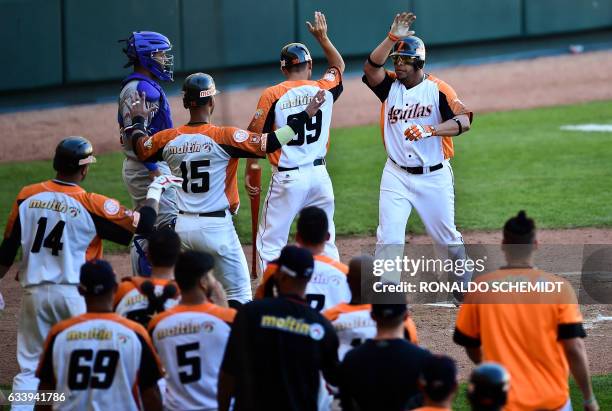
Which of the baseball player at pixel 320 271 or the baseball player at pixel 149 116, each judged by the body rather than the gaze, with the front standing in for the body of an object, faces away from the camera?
the baseball player at pixel 320 271

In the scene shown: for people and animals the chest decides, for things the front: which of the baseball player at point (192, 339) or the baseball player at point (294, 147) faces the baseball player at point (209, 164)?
the baseball player at point (192, 339)

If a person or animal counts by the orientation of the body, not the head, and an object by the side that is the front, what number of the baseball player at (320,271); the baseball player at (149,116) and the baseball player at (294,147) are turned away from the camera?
2

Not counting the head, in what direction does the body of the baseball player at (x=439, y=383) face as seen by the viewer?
away from the camera

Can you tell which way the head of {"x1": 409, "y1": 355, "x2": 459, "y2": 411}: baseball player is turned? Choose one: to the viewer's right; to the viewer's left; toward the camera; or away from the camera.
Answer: away from the camera

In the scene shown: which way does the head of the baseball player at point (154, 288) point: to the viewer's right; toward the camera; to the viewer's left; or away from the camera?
away from the camera

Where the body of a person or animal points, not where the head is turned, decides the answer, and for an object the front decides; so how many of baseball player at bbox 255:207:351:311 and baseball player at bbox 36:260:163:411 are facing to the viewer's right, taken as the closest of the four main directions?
0

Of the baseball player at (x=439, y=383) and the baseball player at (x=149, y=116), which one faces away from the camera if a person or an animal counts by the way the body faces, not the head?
the baseball player at (x=439, y=383)

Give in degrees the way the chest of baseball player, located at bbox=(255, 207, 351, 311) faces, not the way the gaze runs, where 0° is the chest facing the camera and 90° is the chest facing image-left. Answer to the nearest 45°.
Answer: approximately 180°

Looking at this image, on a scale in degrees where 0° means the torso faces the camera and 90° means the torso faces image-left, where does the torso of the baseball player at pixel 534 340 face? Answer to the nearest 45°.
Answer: approximately 180°

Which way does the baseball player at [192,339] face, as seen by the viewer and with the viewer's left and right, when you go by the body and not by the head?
facing away from the viewer
